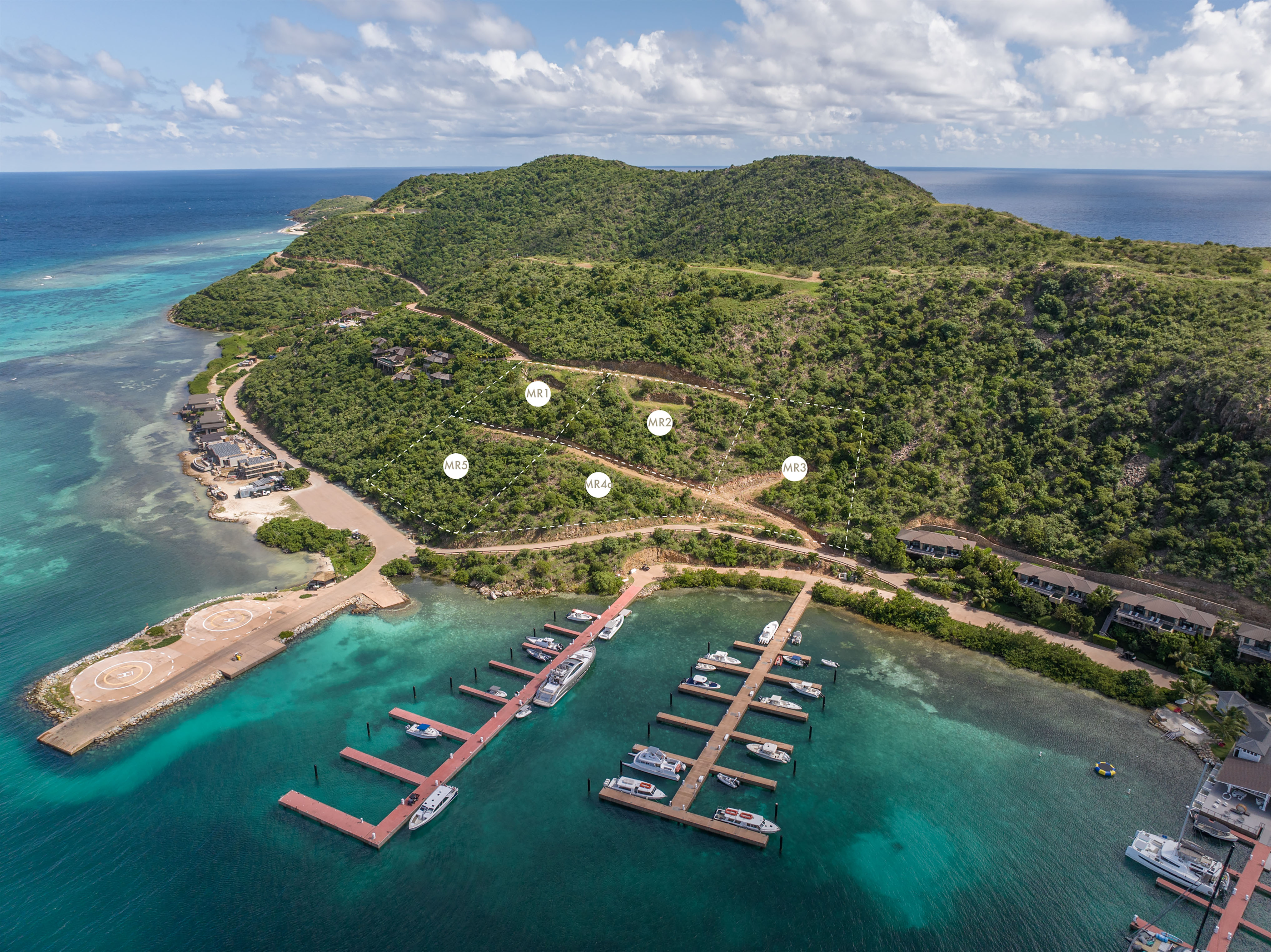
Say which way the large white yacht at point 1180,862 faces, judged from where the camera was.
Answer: facing away from the viewer and to the left of the viewer

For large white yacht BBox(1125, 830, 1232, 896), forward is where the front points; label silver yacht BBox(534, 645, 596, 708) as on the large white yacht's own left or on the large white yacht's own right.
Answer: on the large white yacht's own left

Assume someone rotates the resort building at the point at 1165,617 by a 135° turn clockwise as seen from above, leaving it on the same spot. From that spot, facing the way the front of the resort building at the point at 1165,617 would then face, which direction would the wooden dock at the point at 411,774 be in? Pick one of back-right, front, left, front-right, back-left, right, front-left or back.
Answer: back-left

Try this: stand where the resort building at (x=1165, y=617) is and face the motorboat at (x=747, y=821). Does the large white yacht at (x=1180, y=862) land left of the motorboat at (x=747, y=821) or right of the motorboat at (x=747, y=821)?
left

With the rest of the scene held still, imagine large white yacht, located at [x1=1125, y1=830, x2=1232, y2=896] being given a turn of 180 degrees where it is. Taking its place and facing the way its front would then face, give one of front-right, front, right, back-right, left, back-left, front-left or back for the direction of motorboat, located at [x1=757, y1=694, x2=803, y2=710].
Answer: back-right

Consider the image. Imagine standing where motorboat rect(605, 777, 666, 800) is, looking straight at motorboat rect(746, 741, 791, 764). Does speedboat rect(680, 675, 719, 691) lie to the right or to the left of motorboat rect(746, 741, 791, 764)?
left

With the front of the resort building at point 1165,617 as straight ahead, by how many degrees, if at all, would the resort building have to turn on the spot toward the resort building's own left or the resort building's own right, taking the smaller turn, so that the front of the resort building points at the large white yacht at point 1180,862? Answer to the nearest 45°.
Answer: approximately 45° to the resort building's own left

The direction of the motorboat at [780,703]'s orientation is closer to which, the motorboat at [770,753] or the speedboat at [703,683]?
the motorboat

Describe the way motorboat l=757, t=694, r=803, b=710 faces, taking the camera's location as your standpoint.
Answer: facing the viewer and to the right of the viewer

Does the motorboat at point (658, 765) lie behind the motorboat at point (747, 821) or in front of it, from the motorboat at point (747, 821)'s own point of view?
behind
